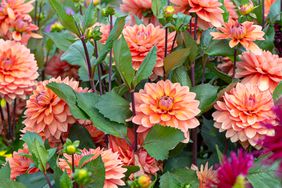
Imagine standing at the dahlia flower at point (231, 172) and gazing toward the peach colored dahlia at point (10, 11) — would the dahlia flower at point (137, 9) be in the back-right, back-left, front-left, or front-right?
front-right

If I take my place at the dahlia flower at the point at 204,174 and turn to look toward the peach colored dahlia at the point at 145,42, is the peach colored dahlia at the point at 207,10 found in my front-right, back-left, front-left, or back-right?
front-right

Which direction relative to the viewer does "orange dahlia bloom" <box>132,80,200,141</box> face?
toward the camera

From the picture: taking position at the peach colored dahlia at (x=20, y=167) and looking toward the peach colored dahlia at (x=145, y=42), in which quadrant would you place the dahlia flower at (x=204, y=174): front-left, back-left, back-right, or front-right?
front-right

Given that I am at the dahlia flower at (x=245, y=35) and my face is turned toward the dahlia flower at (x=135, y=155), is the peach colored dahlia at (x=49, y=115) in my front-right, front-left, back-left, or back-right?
front-right

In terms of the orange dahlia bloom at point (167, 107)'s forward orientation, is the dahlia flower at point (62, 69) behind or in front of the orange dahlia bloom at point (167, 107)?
behind

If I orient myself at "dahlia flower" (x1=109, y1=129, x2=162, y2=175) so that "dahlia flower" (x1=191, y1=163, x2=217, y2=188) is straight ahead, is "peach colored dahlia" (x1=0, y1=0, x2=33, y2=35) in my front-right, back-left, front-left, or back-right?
back-left
